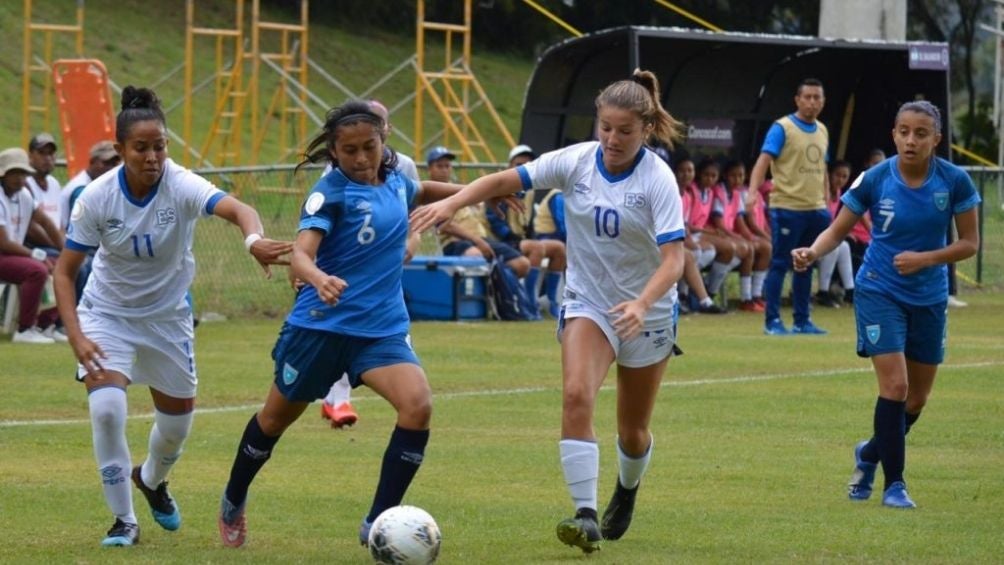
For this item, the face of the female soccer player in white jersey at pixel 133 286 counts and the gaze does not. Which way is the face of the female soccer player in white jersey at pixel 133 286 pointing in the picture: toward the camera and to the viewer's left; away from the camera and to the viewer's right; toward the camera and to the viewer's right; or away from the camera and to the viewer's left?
toward the camera and to the viewer's right

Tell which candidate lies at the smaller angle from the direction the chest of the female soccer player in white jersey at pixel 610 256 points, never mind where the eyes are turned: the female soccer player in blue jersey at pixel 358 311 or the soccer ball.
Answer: the soccer ball

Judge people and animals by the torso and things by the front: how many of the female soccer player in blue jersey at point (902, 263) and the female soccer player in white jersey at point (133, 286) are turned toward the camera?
2

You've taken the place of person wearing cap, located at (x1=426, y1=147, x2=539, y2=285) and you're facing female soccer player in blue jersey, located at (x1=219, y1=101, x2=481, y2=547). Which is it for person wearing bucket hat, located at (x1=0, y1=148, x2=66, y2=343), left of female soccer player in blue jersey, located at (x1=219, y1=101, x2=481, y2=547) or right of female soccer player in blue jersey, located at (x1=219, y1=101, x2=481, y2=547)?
right

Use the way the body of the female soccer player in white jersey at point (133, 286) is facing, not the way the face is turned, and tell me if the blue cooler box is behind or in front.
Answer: behind

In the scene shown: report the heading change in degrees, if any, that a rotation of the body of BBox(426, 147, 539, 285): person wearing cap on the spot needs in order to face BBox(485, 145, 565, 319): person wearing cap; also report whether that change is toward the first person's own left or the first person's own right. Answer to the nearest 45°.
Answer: approximately 90° to the first person's own left

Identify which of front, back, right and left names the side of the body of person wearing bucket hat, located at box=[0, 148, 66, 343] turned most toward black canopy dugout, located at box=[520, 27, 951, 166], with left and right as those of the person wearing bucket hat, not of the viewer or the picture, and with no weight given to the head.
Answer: left

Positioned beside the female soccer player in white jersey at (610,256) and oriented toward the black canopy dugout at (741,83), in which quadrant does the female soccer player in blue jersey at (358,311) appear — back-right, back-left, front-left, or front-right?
back-left

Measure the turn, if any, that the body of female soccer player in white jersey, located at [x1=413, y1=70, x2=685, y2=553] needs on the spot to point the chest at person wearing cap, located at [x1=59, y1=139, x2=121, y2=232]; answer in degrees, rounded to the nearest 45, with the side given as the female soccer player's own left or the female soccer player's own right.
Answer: approximately 135° to the female soccer player's own right

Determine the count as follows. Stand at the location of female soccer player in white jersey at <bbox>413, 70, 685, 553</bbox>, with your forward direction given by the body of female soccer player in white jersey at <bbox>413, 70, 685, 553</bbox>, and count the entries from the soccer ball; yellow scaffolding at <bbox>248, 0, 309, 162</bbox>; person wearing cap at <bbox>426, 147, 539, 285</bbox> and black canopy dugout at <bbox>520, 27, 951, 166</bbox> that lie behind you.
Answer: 3

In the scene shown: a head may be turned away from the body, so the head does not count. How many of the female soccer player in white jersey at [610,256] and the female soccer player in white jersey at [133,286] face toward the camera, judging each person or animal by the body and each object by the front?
2

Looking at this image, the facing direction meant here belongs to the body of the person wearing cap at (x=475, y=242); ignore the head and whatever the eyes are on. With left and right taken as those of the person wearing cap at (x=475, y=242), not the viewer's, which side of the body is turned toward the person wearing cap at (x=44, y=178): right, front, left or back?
right

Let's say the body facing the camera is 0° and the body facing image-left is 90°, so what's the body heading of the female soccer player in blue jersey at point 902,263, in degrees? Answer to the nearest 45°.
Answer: approximately 0°

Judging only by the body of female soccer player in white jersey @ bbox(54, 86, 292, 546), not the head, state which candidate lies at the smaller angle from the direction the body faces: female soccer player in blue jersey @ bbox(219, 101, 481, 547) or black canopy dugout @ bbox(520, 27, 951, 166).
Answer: the female soccer player in blue jersey
